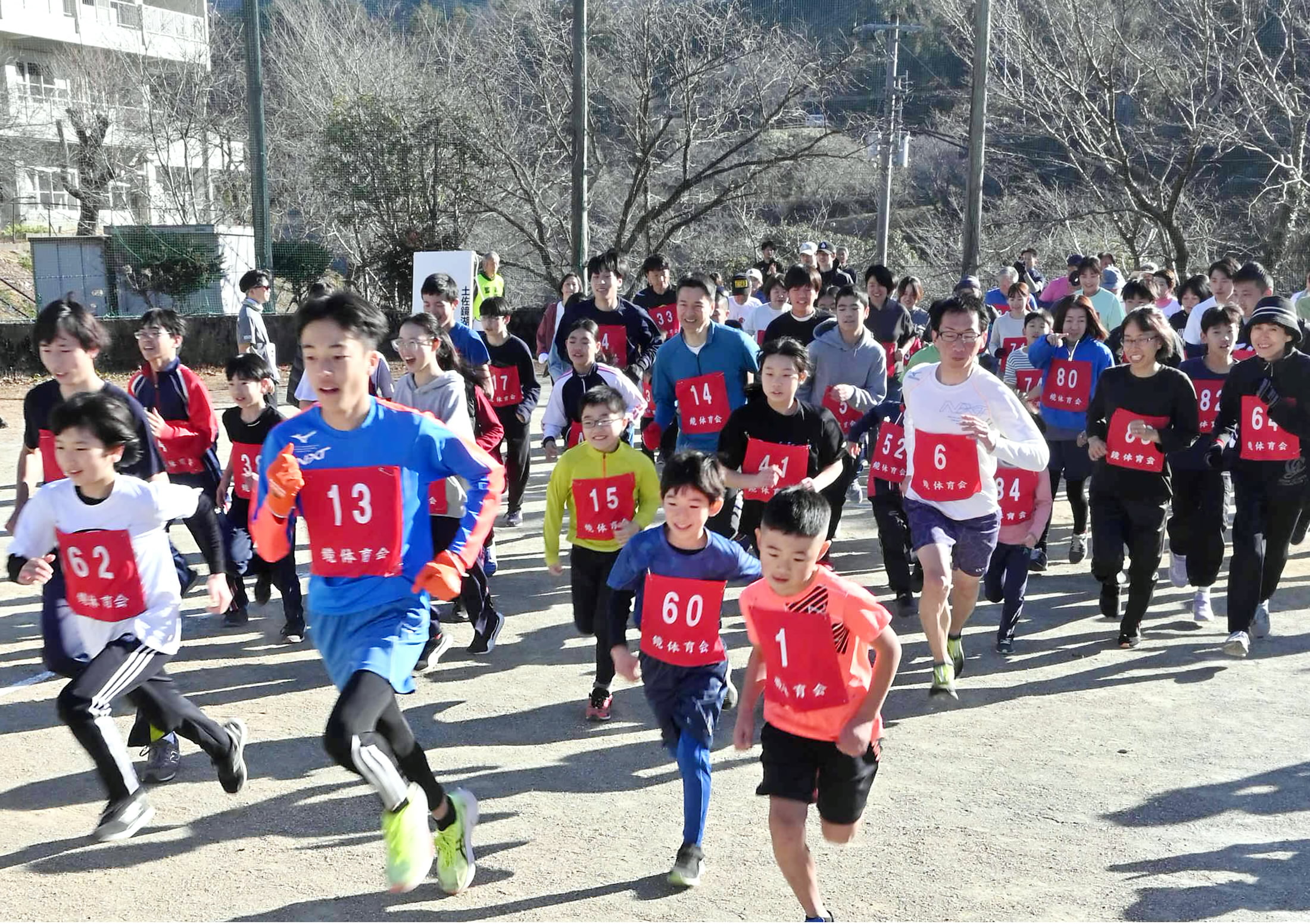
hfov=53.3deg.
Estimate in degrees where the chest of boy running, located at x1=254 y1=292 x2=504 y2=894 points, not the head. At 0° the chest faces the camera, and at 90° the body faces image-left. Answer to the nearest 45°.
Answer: approximately 45°

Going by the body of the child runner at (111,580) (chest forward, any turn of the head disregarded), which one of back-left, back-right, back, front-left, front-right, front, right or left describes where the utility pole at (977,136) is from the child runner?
back

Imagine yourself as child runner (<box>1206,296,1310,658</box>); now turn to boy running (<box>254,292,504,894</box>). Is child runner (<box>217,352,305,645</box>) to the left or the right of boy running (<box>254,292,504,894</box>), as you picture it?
right

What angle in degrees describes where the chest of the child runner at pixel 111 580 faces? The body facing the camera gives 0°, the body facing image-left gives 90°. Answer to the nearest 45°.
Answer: approximately 45°

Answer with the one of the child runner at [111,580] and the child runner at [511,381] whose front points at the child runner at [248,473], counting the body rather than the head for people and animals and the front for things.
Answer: the child runner at [511,381]

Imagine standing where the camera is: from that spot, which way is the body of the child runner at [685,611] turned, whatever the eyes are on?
toward the camera

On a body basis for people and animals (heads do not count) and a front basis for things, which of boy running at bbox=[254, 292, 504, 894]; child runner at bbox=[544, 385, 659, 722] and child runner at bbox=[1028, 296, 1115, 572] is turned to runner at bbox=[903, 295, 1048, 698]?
child runner at bbox=[1028, 296, 1115, 572]

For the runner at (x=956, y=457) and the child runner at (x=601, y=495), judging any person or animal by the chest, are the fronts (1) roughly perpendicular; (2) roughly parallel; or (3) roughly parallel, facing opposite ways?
roughly parallel

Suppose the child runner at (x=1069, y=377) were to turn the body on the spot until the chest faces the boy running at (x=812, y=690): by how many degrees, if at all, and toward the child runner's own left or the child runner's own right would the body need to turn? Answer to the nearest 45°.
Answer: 0° — they already face them

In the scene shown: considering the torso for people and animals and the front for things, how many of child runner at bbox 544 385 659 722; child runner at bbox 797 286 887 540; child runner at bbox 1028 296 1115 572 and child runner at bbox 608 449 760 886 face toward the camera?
4

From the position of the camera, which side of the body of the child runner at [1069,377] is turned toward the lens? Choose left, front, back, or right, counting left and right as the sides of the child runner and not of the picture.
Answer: front

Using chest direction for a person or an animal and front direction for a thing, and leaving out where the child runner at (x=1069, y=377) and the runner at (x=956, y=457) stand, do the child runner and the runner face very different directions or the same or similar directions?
same or similar directions

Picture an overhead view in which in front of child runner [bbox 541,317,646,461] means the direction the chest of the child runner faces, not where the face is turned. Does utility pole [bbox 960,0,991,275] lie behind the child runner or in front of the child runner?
behind

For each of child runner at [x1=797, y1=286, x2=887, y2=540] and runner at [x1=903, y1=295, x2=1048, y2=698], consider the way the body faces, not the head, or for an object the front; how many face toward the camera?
2

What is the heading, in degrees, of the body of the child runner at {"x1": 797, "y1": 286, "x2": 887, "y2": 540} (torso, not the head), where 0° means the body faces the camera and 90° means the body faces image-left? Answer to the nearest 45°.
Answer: approximately 0°

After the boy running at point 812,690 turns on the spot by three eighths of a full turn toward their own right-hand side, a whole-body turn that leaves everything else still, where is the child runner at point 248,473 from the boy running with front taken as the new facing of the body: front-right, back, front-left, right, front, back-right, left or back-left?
front-left

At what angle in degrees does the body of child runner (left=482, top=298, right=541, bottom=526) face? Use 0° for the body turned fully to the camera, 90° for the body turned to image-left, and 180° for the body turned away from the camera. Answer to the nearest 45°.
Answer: approximately 45°

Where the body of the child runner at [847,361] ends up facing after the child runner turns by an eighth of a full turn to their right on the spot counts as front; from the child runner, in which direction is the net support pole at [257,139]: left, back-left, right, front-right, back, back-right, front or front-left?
right
